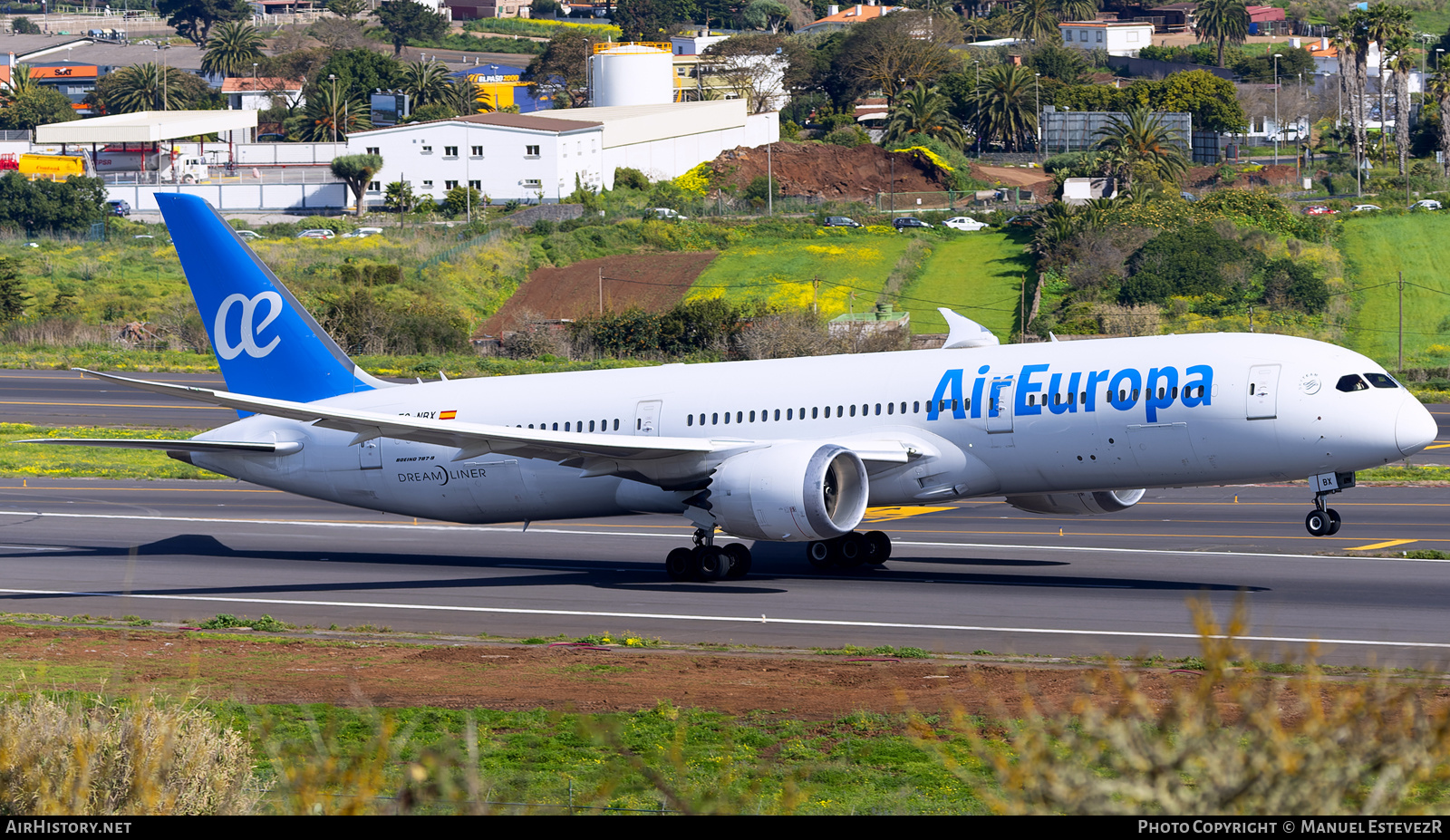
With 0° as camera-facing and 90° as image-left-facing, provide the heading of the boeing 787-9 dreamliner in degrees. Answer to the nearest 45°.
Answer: approximately 315°
